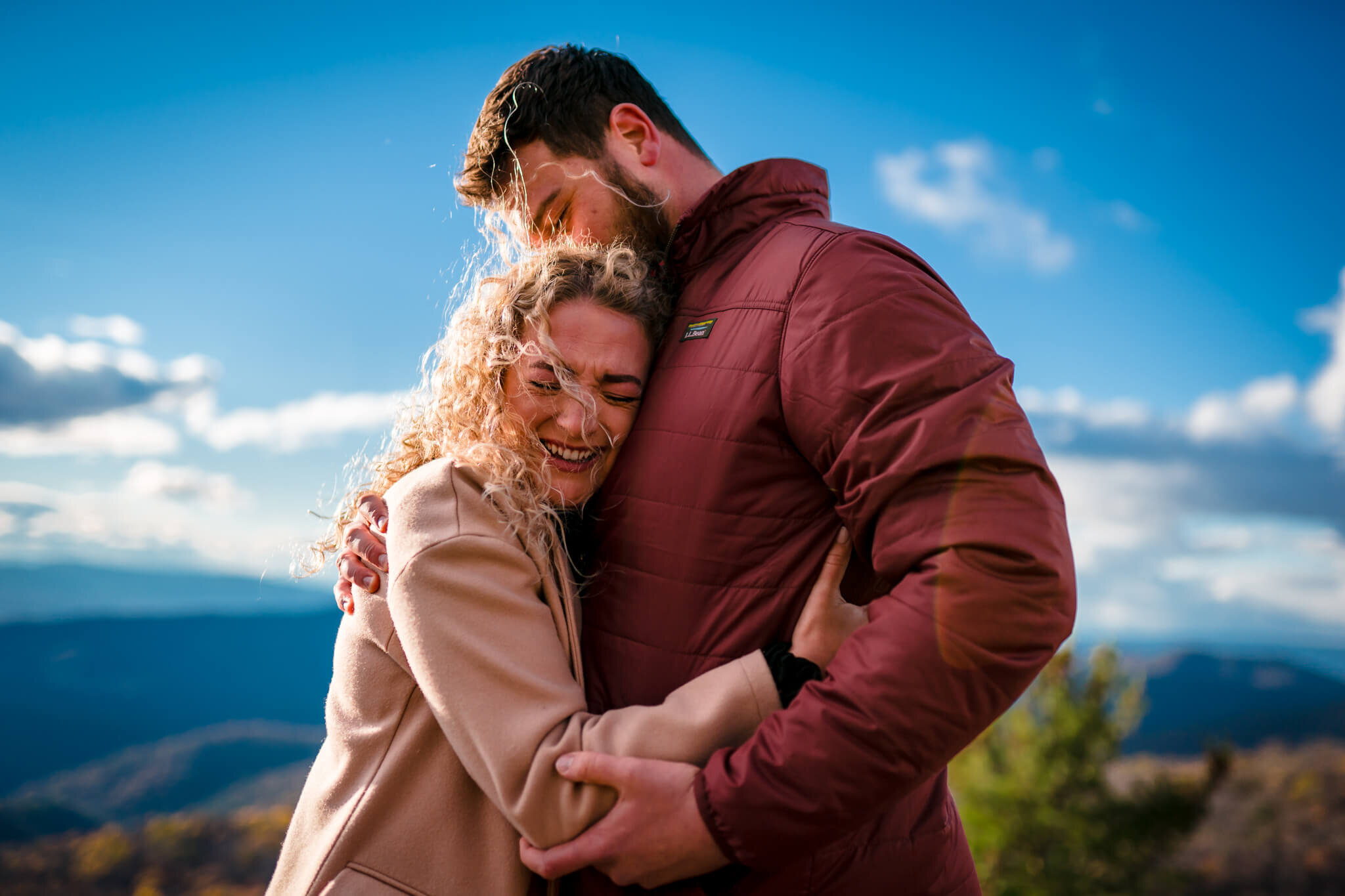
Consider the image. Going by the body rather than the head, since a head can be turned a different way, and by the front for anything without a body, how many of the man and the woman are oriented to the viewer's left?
1

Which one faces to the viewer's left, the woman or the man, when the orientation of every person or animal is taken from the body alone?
the man

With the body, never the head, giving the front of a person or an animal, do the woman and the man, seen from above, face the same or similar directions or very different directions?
very different directions

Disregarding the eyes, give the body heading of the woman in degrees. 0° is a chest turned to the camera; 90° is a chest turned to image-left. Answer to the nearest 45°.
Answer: approximately 270°

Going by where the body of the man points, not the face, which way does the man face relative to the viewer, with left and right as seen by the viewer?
facing to the left of the viewer

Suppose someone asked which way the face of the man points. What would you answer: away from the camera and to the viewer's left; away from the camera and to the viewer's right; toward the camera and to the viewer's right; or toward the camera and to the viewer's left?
toward the camera and to the viewer's left
